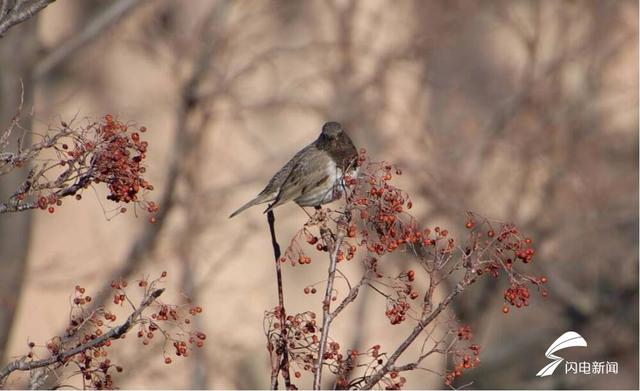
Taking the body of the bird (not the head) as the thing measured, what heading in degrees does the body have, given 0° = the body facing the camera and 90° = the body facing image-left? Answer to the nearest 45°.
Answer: approximately 270°

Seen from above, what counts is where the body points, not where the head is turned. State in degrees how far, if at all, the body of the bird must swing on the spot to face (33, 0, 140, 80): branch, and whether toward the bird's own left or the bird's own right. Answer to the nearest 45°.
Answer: approximately 135° to the bird's own left
